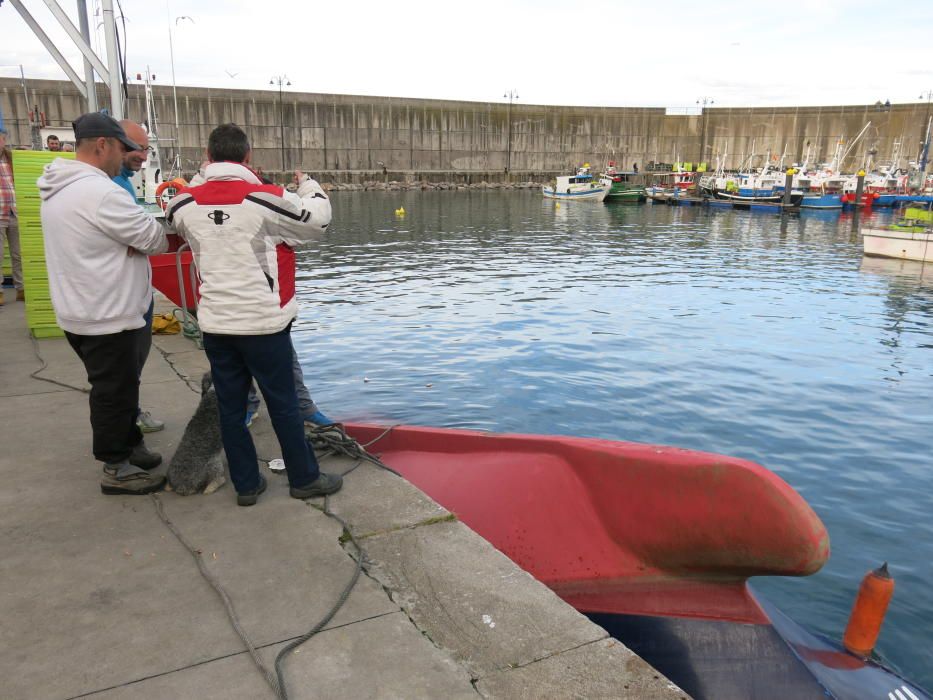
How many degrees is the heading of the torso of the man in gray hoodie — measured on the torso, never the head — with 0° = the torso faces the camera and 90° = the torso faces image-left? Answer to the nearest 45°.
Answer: approximately 270°

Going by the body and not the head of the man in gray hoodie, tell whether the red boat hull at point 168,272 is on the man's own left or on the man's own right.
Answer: on the man's own left

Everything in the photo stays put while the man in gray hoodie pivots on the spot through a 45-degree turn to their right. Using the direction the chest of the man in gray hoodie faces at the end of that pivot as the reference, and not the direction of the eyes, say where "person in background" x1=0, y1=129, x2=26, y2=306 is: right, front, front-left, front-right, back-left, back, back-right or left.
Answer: back-left

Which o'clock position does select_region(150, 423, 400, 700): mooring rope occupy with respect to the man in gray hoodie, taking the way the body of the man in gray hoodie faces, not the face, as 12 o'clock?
The mooring rope is roughly at 2 o'clock from the man in gray hoodie.

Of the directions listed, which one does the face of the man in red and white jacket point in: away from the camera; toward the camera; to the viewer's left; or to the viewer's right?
away from the camera
